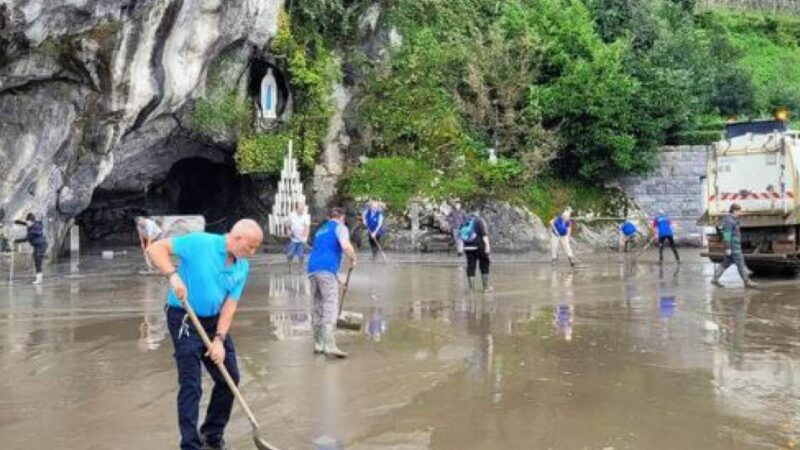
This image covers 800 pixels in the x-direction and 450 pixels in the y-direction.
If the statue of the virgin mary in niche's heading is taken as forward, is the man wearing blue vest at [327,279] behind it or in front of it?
in front

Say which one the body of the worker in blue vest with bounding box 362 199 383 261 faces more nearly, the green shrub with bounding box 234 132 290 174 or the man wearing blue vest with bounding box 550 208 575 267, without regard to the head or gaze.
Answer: the man wearing blue vest

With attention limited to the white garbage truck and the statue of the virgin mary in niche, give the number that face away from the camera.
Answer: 1

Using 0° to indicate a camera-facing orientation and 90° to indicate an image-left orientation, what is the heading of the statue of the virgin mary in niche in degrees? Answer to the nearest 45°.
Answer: approximately 0°

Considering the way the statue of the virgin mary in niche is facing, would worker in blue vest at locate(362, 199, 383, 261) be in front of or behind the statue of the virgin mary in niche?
in front

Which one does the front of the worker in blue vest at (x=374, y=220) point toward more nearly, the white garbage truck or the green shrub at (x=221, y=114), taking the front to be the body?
the white garbage truck

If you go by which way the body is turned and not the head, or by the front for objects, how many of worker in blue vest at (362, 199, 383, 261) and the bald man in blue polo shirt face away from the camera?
0

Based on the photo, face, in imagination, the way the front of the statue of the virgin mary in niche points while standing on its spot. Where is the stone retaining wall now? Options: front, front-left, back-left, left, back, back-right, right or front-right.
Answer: left

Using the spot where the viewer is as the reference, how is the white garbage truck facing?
facing away from the viewer

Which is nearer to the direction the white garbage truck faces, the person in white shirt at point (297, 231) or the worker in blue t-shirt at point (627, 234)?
the worker in blue t-shirt
